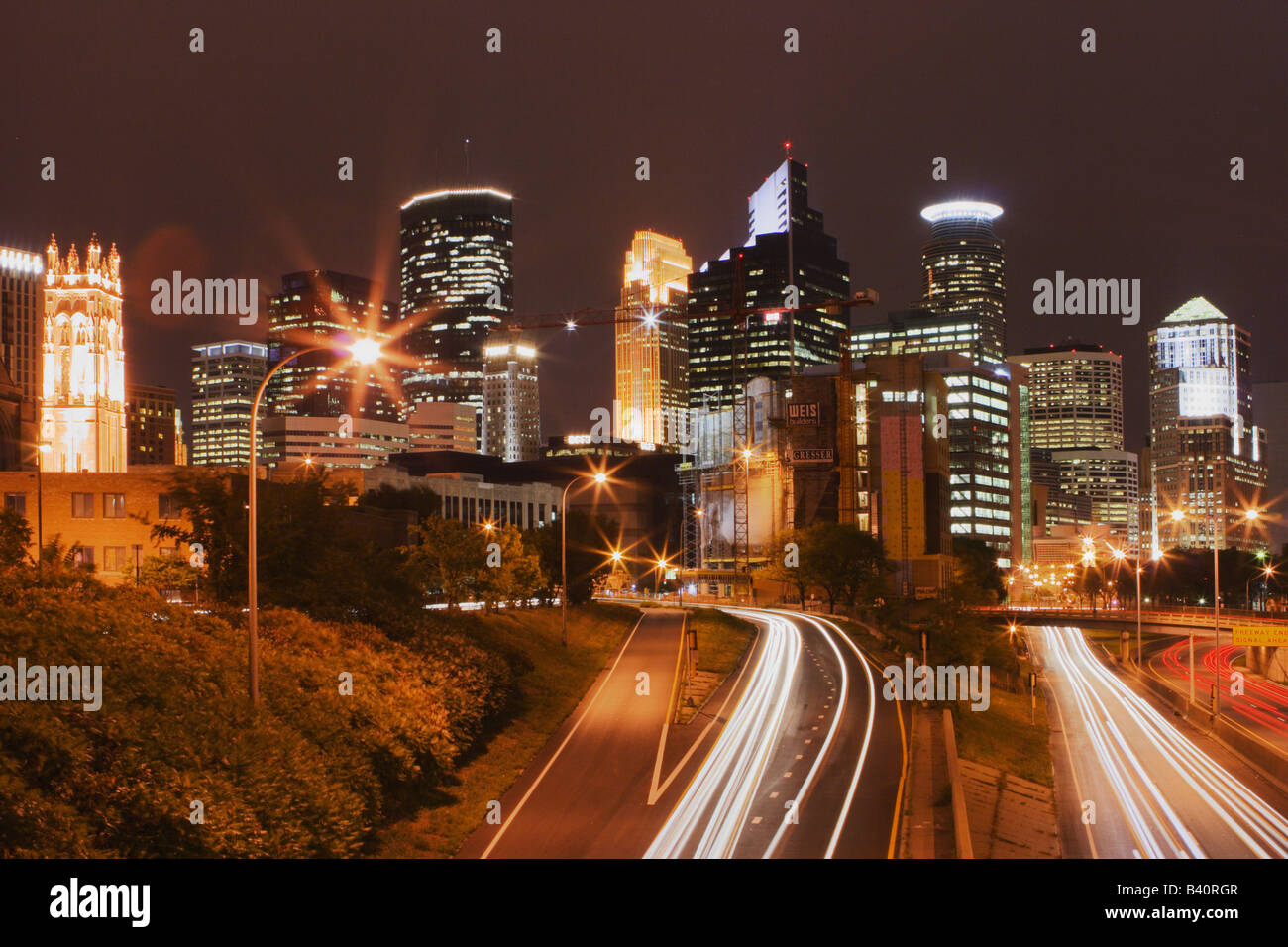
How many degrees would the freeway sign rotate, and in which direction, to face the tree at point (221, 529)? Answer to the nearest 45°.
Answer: approximately 45° to its right

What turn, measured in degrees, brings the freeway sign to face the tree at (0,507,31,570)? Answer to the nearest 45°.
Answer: approximately 45° to its right

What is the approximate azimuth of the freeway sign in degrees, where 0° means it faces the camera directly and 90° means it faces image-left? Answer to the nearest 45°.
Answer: approximately 0°

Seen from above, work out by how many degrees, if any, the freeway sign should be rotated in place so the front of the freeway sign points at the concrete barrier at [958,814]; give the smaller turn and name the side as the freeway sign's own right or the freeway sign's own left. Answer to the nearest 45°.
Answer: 0° — it already faces it

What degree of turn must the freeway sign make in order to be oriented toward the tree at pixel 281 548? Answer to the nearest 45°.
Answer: approximately 45° to its right
